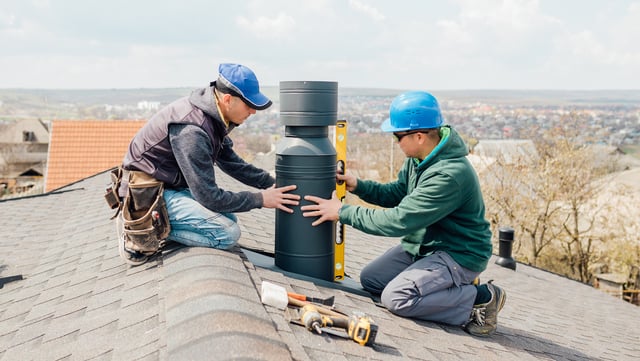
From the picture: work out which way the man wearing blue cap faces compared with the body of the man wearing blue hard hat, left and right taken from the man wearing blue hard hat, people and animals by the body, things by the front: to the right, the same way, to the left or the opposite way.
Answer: the opposite way

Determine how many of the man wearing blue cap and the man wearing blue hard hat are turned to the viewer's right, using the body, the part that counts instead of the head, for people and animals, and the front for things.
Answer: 1

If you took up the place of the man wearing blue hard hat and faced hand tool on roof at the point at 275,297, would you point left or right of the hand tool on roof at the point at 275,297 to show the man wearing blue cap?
right

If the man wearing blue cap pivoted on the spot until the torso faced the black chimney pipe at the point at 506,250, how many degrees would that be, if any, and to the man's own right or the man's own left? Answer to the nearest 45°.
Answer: approximately 45° to the man's own left

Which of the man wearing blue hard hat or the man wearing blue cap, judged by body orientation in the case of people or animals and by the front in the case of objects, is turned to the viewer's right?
the man wearing blue cap

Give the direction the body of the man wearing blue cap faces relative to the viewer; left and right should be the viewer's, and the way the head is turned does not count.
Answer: facing to the right of the viewer

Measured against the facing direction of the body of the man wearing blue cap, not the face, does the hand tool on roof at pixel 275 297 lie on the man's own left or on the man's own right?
on the man's own right

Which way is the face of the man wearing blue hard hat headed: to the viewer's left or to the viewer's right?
to the viewer's left

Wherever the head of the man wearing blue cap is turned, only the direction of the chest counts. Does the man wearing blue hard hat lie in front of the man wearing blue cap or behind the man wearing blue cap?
in front

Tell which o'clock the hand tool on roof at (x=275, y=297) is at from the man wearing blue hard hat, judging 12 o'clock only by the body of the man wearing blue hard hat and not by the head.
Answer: The hand tool on roof is roughly at 10 o'clock from the man wearing blue hard hat.

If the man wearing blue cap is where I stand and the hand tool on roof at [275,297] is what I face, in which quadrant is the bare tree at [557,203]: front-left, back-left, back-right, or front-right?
back-left

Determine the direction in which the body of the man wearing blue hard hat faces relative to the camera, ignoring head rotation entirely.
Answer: to the viewer's left

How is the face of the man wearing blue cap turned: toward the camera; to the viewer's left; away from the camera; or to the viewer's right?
to the viewer's right

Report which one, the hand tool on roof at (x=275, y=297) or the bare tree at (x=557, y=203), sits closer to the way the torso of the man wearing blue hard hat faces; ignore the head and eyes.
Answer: the hand tool on roof
